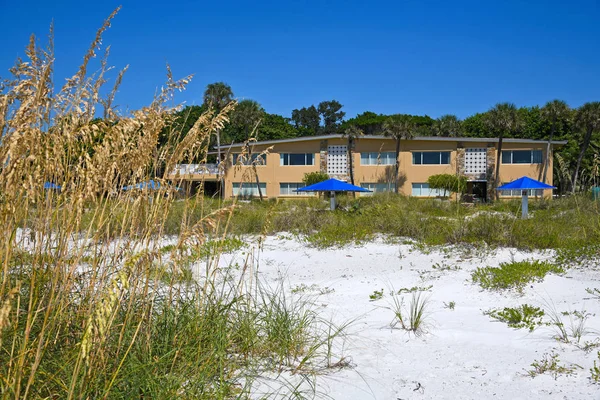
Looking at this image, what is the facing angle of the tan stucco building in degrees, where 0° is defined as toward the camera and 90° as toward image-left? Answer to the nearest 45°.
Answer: approximately 0°

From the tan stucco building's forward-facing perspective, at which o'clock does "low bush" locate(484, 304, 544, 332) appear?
The low bush is roughly at 12 o'clock from the tan stucco building.

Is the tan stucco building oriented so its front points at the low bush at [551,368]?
yes

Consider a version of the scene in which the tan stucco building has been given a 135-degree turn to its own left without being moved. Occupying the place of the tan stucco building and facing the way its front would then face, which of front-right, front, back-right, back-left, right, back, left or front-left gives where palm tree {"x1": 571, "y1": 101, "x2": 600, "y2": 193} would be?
front-right

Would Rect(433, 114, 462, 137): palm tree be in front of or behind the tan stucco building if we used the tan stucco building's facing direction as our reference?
behind

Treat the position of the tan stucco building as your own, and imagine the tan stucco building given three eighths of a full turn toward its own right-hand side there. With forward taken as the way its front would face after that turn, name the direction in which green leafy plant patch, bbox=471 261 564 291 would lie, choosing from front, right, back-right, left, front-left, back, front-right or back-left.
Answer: back-left

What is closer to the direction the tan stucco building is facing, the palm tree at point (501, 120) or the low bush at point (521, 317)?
the low bush

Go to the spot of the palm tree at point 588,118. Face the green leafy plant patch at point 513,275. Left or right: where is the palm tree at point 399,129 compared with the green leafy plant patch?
right
